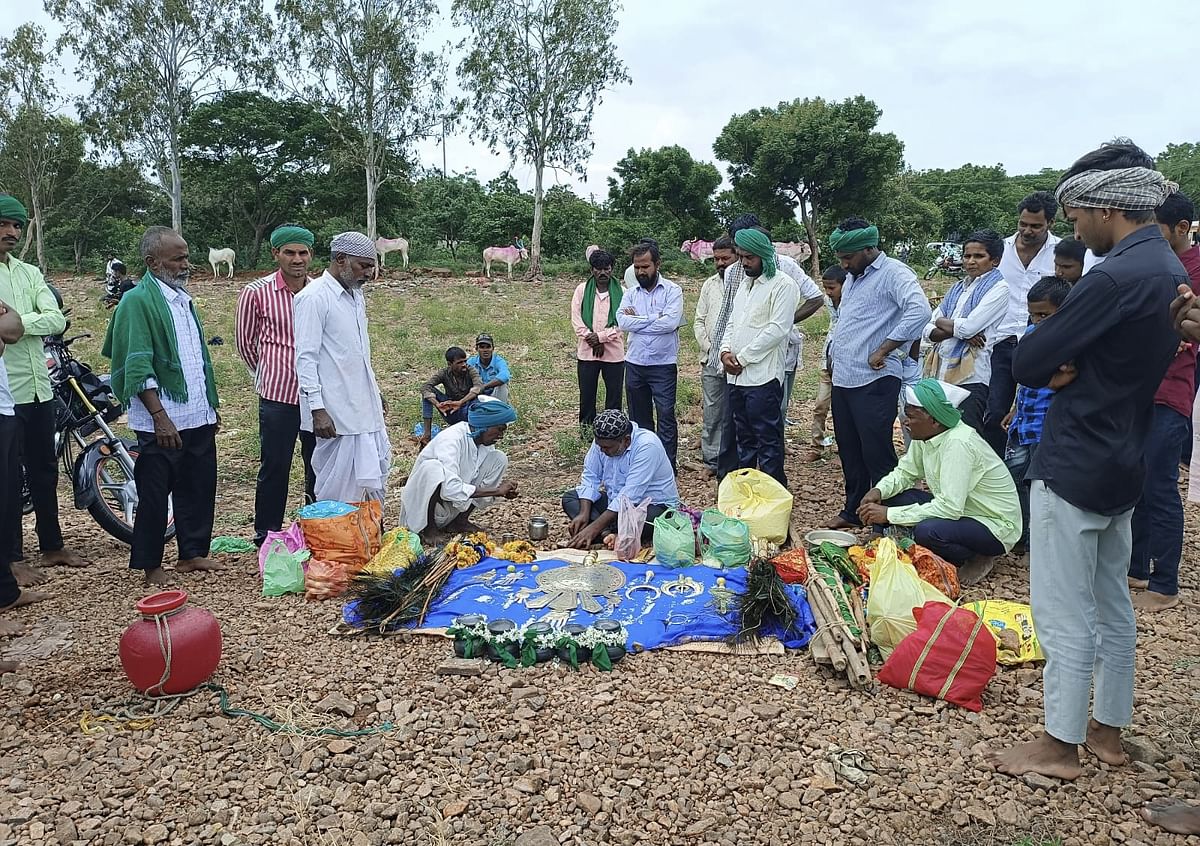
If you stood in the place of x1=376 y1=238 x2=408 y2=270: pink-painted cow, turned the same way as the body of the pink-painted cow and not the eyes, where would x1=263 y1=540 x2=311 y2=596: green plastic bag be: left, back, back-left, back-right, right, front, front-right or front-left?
left

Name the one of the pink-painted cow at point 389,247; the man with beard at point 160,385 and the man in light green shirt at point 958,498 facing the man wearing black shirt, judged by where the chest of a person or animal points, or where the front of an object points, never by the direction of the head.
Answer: the man with beard

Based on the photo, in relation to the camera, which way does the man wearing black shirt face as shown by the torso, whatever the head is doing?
to the viewer's left

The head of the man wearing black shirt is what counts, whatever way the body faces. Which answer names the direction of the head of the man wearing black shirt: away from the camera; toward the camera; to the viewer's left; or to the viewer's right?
to the viewer's left

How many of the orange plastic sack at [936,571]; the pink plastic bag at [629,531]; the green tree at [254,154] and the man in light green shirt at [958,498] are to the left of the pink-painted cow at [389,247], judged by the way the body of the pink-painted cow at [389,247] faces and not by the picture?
3

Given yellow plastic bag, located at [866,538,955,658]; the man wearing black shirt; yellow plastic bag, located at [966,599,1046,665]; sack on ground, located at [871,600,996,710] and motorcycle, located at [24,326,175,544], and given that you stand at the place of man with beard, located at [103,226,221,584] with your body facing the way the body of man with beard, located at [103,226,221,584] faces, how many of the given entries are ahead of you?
4

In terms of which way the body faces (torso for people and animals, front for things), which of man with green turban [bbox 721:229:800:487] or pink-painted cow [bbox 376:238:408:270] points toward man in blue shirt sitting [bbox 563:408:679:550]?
the man with green turban

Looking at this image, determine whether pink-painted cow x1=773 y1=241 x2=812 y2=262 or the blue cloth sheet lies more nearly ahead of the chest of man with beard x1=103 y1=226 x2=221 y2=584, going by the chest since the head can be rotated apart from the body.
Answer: the blue cloth sheet

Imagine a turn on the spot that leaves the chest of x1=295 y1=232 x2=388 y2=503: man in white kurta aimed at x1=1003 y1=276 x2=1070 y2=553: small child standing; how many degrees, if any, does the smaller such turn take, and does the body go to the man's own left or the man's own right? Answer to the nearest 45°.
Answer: approximately 45° to the man's own left

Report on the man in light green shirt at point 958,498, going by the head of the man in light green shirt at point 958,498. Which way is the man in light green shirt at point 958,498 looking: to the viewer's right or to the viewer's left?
to the viewer's left

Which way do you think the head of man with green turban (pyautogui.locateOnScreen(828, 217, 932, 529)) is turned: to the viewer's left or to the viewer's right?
to the viewer's left

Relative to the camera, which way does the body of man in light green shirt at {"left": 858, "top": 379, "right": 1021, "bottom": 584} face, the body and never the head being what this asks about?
to the viewer's left
